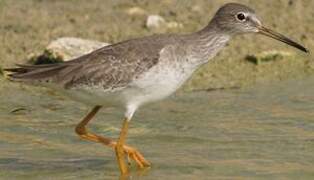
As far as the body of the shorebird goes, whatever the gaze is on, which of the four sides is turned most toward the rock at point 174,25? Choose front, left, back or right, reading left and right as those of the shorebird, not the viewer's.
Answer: left

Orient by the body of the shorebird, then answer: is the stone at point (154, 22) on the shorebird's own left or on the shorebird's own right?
on the shorebird's own left

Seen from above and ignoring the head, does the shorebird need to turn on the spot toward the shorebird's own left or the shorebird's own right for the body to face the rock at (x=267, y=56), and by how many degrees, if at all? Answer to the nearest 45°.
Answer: approximately 45° to the shorebird's own left

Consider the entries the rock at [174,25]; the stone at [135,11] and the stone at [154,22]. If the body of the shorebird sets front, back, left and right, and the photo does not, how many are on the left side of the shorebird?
3

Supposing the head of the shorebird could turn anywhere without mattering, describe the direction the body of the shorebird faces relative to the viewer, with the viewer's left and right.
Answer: facing to the right of the viewer

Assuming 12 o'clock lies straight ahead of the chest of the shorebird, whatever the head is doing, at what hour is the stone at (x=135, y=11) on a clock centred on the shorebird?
The stone is roughly at 9 o'clock from the shorebird.

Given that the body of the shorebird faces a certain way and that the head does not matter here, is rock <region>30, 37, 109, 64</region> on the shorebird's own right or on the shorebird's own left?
on the shorebird's own left
